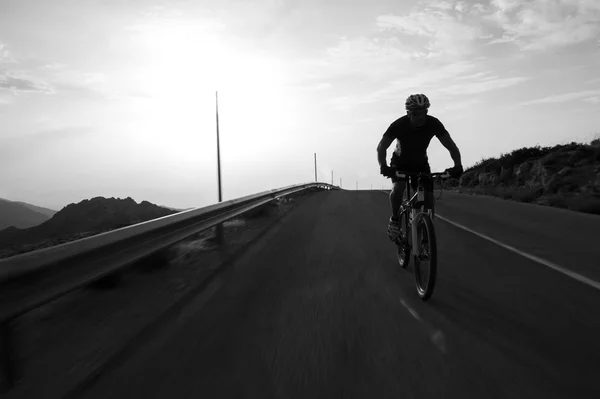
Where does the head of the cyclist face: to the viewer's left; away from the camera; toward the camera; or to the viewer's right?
toward the camera

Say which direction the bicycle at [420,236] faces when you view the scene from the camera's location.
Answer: facing the viewer

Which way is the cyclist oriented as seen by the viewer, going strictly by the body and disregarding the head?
toward the camera
